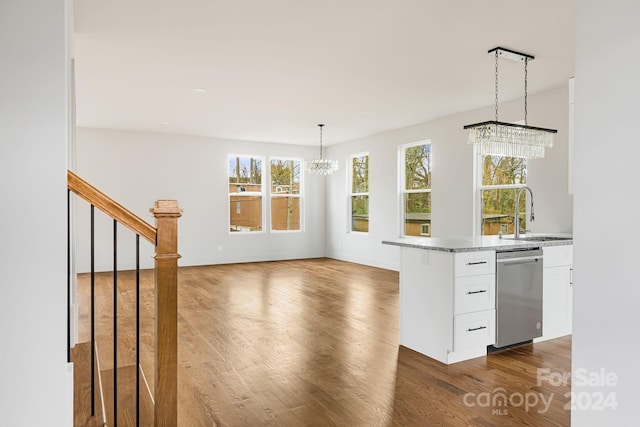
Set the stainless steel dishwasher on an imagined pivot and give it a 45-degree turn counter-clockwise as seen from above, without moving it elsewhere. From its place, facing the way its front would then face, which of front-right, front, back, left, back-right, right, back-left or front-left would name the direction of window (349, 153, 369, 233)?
back-left

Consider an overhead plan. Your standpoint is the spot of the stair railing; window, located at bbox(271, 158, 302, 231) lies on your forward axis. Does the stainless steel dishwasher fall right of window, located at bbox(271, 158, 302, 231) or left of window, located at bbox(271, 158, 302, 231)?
right

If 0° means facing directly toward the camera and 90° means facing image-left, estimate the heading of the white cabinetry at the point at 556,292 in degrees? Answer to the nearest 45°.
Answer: approximately 315°

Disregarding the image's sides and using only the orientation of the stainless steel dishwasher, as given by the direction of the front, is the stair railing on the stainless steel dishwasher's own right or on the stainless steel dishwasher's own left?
on the stainless steel dishwasher's own right

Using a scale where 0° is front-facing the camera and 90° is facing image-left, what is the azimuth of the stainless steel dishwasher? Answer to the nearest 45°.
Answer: approximately 315°

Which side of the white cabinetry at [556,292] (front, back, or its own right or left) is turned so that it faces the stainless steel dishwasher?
right
